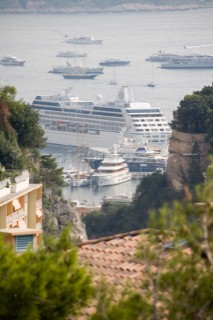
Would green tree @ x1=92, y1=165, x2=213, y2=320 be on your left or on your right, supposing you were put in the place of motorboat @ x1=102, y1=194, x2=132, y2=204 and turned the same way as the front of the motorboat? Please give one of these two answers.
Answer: on your left

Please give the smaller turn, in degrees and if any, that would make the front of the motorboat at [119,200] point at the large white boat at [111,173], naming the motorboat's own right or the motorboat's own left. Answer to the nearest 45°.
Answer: approximately 90° to the motorboat's own right

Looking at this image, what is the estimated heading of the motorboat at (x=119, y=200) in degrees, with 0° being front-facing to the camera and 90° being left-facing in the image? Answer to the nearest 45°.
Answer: approximately 90°
